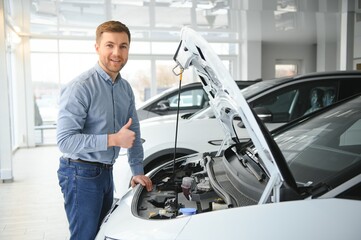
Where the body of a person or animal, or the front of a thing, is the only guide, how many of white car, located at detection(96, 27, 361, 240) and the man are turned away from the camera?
0

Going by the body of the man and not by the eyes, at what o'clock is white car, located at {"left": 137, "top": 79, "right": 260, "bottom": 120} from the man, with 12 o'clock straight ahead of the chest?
The white car is roughly at 8 o'clock from the man.

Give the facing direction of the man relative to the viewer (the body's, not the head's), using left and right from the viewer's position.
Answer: facing the viewer and to the right of the viewer

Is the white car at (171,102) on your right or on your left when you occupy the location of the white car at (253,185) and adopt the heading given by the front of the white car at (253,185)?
on your right
